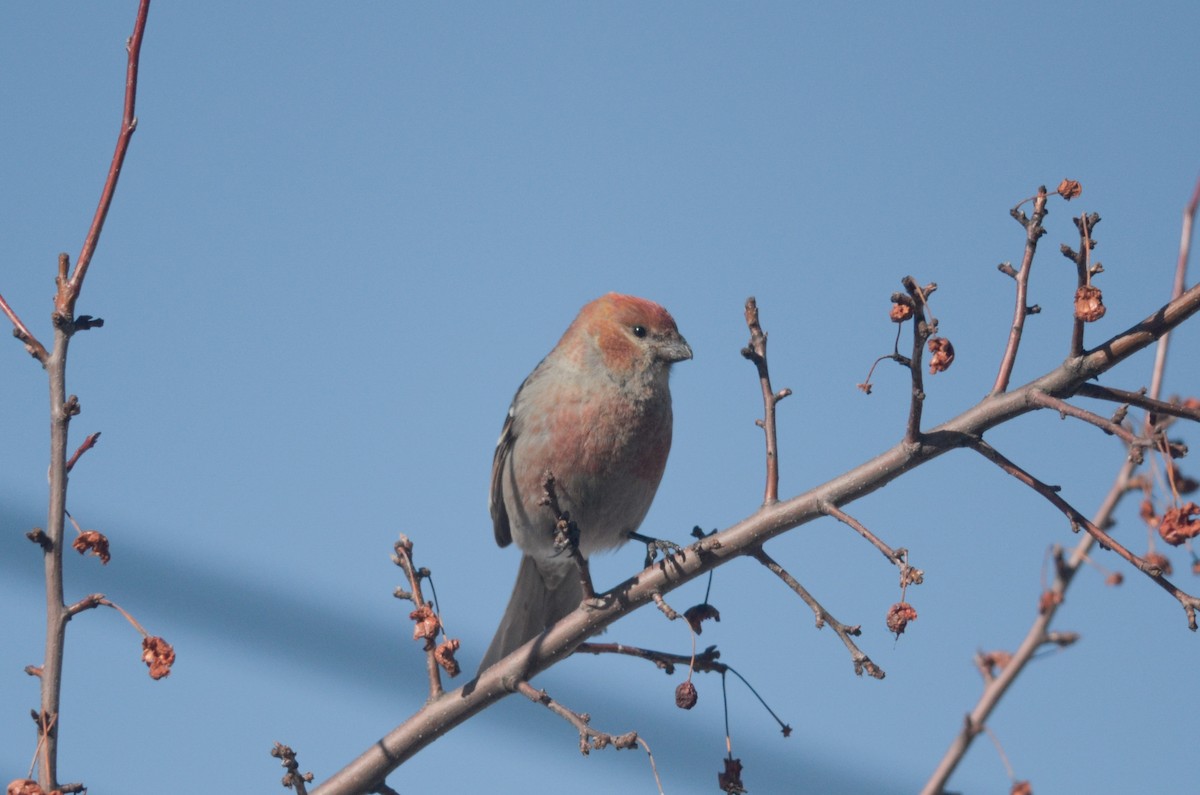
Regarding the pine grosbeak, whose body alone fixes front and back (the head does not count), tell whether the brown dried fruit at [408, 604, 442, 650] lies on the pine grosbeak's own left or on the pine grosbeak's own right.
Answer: on the pine grosbeak's own right

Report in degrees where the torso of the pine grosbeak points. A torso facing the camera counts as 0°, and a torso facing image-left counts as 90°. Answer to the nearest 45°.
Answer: approximately 315°
